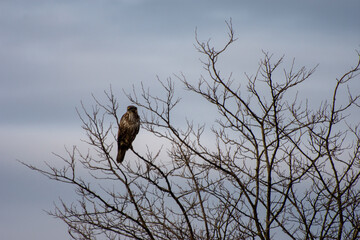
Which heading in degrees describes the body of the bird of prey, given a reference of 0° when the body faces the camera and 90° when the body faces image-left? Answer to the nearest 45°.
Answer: approximately 315°
